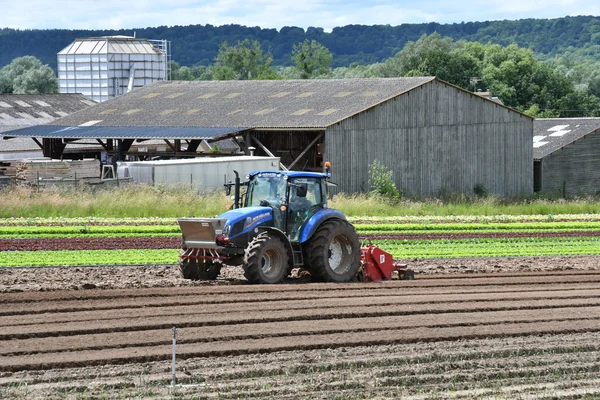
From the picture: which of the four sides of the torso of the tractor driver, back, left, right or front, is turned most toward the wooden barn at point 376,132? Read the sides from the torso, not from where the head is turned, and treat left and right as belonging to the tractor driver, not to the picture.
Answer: right

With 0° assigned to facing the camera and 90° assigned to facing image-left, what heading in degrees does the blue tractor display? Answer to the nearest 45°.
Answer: approximately 45°

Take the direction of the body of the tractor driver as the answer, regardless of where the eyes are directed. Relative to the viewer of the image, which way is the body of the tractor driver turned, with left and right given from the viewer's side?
facing to the left of the viewer

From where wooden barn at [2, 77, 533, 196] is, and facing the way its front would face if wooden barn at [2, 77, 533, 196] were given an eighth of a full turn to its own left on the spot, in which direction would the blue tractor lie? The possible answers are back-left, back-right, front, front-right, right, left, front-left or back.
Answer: front

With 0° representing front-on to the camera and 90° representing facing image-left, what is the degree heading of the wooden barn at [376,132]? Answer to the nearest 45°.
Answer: approximately 45°

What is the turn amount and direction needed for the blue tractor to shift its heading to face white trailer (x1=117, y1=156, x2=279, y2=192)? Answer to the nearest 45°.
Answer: approximately 135° to its right
